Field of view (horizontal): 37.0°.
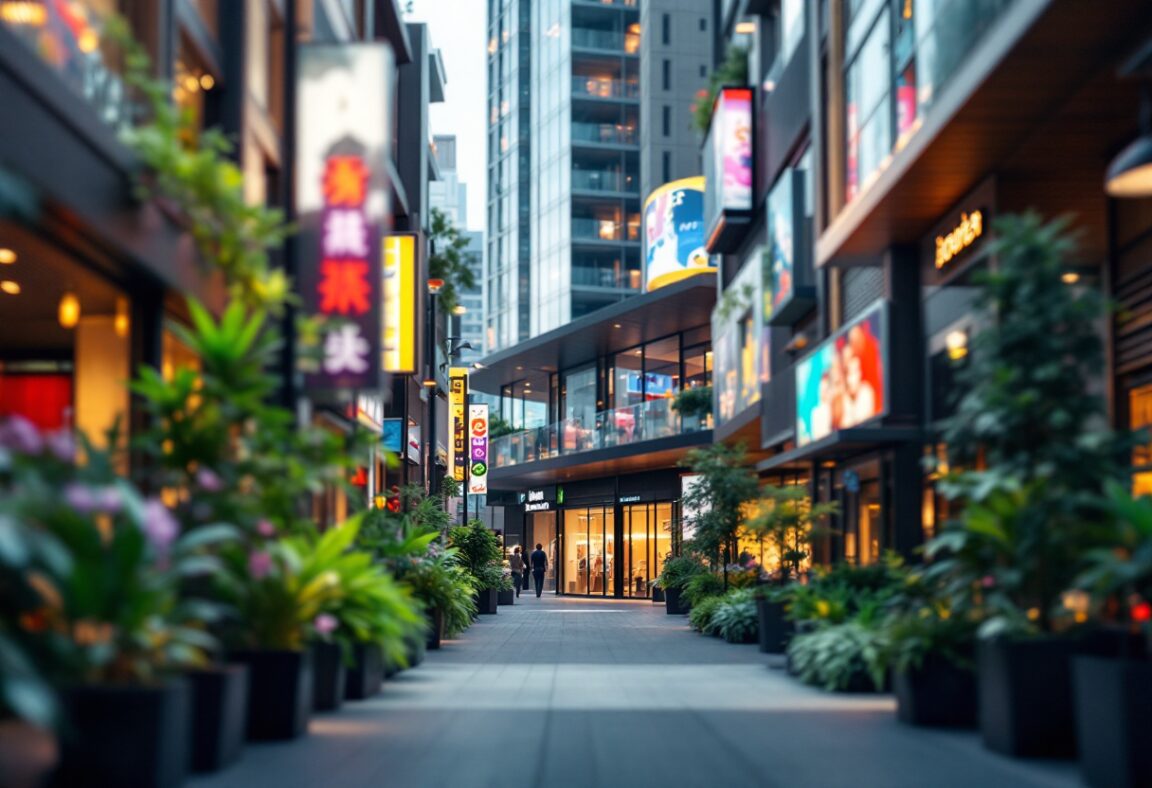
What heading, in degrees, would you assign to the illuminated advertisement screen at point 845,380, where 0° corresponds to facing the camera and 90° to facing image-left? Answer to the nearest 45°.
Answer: approximately 45°

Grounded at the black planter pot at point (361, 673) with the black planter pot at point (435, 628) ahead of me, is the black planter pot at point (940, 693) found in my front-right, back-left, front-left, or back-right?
back-right

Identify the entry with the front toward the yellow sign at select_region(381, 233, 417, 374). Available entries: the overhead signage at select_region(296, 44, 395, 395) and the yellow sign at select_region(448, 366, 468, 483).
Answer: the yellow sign at select_region(448, 366, 468, 483)

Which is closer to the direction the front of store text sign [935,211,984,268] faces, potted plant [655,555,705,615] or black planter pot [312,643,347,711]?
the black planter pot

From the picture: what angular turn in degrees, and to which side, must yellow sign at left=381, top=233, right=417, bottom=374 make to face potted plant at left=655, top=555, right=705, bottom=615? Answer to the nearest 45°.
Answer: approximately 135° to its left

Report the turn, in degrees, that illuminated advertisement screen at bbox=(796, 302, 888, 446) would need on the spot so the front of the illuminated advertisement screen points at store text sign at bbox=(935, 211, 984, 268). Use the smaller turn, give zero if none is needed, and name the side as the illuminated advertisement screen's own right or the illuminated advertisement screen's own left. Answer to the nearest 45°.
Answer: approximately 45° to the illuminated advertisement screen's own left

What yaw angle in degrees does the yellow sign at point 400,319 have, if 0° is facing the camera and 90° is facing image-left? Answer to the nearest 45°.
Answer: approximately 0°

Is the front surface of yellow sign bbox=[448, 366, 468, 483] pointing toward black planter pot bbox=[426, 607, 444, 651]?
yes

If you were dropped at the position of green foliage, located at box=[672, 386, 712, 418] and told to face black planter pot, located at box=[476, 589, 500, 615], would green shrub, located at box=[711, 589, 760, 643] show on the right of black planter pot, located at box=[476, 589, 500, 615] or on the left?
left
